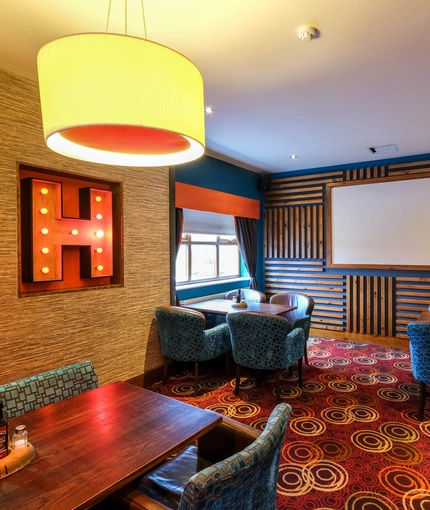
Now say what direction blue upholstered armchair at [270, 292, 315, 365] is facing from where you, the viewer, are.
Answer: facing the viewer and to the left of the viewer

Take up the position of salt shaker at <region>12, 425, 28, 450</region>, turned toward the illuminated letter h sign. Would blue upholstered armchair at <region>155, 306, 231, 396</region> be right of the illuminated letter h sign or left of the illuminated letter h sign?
right

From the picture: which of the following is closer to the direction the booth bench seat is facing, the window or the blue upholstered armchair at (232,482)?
the blue upholstered armchair

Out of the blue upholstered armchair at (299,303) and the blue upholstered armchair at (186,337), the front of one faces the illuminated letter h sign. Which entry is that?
the blue upholstered armchair at (299,303)

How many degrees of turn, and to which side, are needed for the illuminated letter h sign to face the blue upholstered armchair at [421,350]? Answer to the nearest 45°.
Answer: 0° — it already faces it

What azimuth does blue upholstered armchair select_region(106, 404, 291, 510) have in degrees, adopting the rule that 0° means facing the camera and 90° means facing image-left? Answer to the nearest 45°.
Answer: approximately 135°

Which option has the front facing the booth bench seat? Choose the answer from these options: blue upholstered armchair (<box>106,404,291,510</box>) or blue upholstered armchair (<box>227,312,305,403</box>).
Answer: blue upholstered armchair (<box>106,404,291,510</box>)

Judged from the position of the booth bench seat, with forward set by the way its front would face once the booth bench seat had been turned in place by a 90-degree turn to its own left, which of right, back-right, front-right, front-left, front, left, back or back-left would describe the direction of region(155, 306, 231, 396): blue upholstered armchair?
front

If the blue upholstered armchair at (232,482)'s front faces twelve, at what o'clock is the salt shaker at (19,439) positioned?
The salt shaker is roughly at 11 o'clock from the blue upholstered armchair.

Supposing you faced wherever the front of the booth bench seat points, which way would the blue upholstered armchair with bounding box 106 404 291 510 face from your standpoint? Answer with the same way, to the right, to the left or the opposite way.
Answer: the opposite way

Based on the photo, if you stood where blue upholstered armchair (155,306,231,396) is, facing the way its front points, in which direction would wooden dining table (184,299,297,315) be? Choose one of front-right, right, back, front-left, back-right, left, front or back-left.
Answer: front

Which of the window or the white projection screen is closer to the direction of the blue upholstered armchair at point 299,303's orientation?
the window

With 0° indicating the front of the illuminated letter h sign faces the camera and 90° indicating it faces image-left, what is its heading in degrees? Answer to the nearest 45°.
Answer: approximately 315°

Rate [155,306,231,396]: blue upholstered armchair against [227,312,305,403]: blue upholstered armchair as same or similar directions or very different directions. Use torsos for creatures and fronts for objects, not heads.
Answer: same or similar directions

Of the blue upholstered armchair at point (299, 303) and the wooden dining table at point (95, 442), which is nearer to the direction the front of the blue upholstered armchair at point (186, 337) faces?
the blue upholstered armchair

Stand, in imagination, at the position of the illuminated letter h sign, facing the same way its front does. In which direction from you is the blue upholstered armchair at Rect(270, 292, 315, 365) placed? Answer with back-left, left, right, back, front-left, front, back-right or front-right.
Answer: front-left

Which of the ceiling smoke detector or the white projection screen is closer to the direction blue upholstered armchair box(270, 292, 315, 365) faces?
the ceiling smoke detector

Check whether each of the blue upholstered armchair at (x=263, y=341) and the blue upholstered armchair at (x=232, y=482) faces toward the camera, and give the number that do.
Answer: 0
